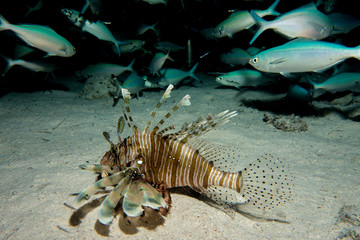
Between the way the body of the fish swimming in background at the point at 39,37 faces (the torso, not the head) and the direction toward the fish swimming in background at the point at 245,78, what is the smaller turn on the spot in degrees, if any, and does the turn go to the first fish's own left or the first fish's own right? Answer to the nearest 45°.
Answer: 0° — it already faces it

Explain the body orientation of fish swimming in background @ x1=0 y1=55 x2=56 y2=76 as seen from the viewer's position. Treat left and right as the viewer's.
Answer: facing to the right of the viewer

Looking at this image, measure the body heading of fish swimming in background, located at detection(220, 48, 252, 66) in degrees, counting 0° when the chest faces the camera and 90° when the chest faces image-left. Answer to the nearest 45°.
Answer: approximately 90°

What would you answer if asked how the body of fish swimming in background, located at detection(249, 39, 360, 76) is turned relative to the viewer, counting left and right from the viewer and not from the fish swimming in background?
facing to the left of the viewer

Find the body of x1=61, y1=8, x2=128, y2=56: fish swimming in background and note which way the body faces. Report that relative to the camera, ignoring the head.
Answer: to the viewer's left

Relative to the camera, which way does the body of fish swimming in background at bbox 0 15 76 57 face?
to the viewer's right

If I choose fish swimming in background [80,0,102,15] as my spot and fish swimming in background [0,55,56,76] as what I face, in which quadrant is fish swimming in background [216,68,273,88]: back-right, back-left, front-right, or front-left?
back-left
